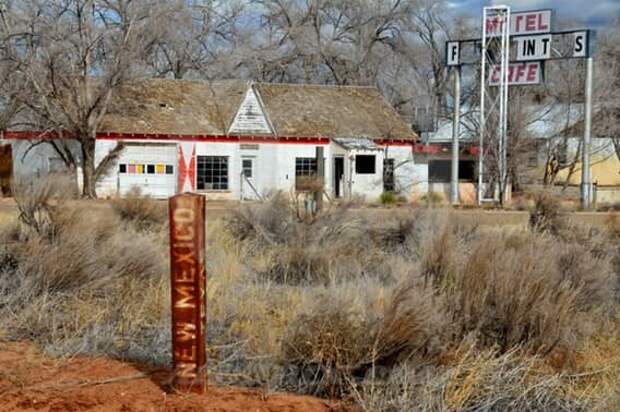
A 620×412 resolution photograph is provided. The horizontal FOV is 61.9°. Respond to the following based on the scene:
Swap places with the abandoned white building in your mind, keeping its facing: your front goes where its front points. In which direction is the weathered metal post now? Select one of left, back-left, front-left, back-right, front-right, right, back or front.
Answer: front

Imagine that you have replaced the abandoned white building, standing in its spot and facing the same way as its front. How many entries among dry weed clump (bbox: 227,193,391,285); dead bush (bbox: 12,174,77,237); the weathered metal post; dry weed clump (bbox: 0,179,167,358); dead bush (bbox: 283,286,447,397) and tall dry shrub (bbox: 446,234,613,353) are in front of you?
6

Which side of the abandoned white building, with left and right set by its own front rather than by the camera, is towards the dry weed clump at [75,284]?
front

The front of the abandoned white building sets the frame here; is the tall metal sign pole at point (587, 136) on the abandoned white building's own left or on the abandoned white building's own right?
on the abandoned white building's own left

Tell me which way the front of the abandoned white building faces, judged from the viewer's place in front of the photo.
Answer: facing the viewer

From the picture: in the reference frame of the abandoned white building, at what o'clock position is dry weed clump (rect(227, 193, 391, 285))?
The dry weed clump is roughly at 12 o'clock from the abandoned white building.

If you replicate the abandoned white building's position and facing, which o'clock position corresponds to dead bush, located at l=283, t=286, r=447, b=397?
The dead bush is roughly at 12 o'clock from the abandoned white building.

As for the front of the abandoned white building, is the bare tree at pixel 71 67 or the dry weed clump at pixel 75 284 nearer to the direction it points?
the dry weed clump

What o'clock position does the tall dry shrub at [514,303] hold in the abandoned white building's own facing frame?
The tall dry shrub is roughly at 12 o'clock from the abandoned white building.
